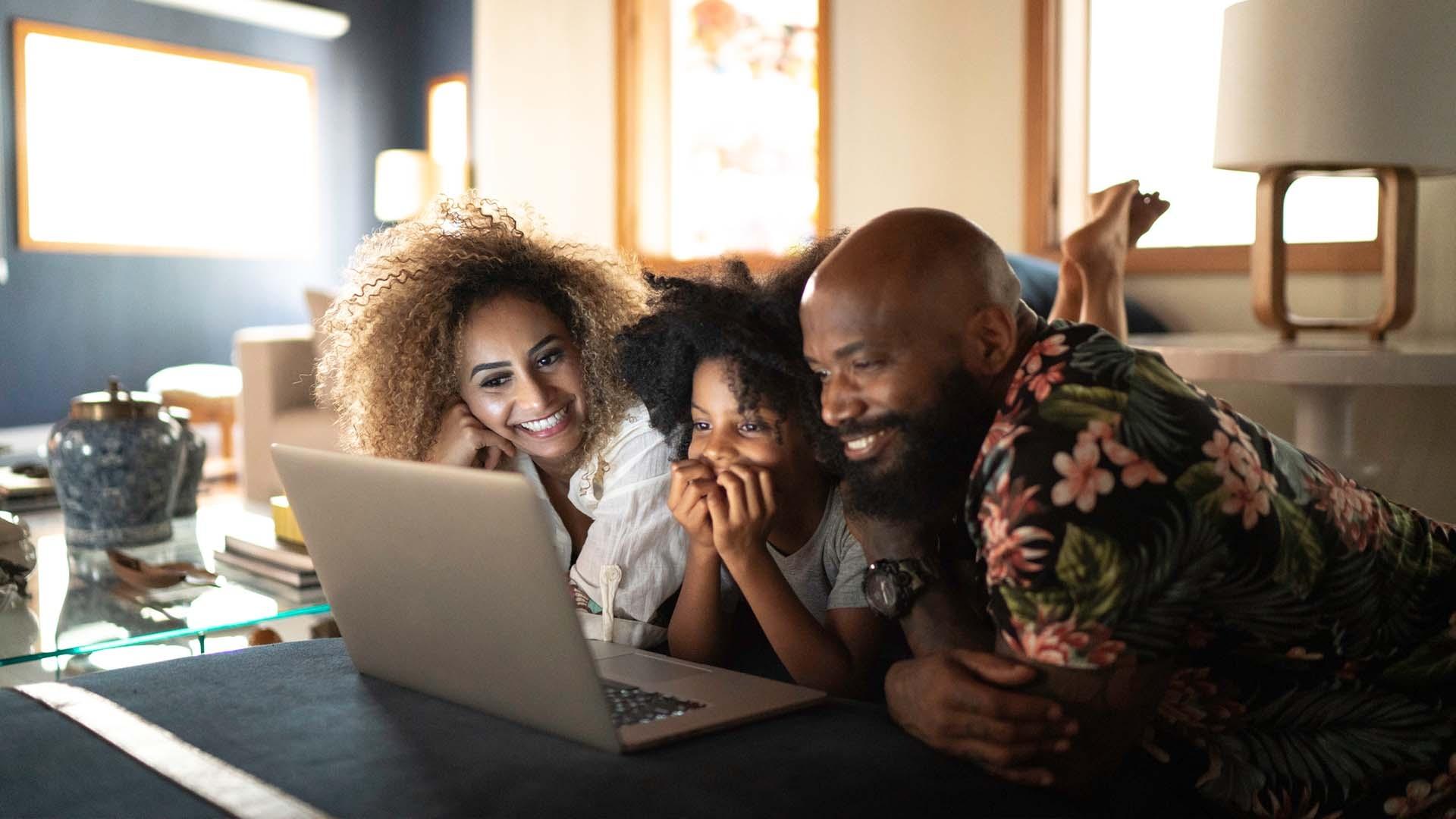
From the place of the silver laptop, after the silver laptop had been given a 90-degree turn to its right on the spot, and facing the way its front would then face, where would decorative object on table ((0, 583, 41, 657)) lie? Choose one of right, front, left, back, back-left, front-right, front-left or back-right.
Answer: back

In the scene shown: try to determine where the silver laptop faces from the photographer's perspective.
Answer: facing away from the viewer and to the right of the viewer

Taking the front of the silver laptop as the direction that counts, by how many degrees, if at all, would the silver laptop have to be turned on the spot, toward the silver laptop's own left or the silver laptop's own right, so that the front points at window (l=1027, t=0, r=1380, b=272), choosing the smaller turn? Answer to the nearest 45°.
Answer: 0° — it already faces it

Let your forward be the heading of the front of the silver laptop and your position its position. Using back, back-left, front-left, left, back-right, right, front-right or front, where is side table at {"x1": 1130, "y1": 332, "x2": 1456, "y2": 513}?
front

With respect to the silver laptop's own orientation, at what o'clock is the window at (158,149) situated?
The window is roughly at 10 o'clock from the silver laptop.

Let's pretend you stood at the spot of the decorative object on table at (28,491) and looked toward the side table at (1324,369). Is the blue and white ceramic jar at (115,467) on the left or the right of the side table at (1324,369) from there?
right

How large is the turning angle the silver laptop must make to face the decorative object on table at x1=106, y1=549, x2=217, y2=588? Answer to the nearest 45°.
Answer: approximately 90° to its left

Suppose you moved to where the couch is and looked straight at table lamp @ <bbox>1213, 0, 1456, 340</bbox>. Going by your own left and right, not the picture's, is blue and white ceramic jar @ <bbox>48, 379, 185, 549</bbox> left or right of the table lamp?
right

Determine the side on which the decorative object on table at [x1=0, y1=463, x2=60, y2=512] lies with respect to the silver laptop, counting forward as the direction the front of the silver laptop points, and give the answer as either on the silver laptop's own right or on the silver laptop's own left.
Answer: on the silver laptop's own left

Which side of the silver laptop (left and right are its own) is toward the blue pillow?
front

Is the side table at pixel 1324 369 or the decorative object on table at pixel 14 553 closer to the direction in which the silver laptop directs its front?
the side table
